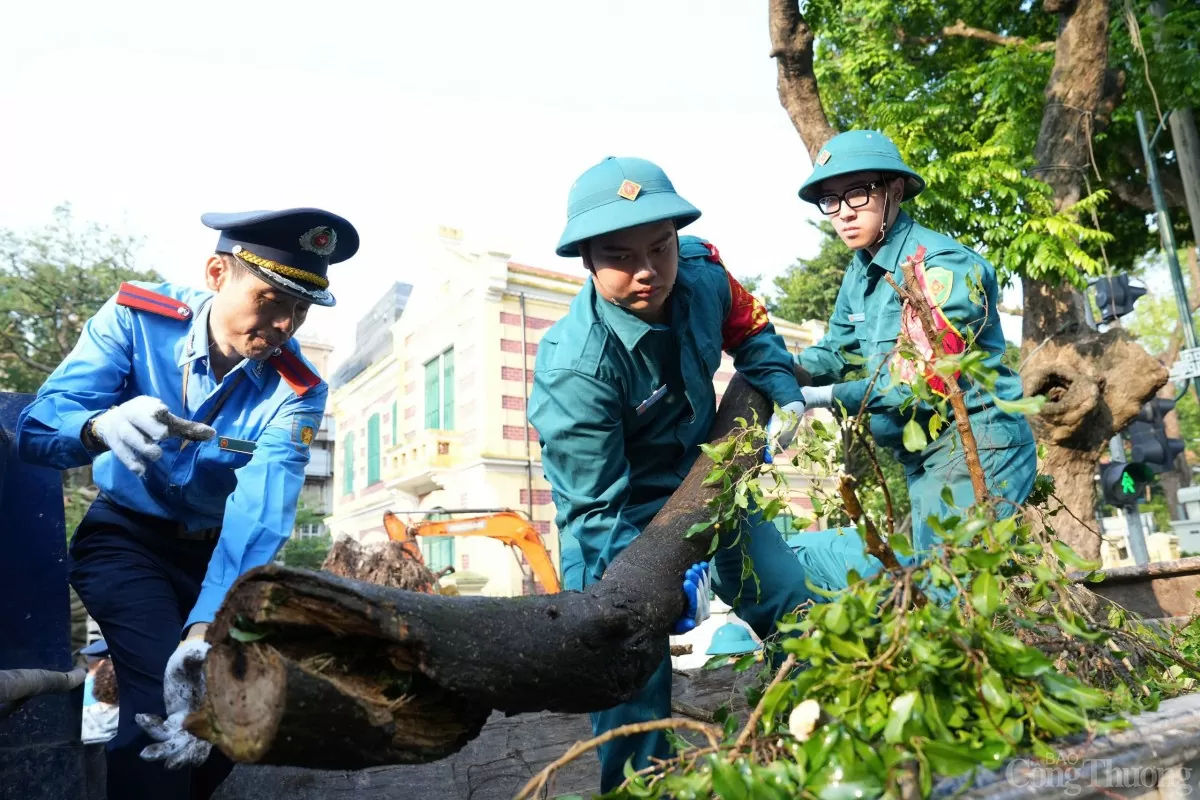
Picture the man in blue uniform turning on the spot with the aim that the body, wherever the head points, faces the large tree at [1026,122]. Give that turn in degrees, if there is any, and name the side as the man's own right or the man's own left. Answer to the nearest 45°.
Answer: approximately 45° to the man's own left

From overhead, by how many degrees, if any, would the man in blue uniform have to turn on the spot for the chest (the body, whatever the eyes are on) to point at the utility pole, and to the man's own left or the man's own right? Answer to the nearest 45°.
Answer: approximately 45° to the man's own left

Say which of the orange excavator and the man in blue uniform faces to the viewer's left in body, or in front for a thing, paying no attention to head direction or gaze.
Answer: the orange excavator

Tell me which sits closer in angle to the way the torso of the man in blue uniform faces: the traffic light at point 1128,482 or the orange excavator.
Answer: the traffic light

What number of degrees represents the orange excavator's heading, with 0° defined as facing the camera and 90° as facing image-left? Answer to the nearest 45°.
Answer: approximately 90°

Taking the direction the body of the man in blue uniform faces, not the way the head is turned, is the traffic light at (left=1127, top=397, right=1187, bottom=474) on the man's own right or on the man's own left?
on the man's own left

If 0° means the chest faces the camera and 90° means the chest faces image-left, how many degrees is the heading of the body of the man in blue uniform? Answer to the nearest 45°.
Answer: approximately 315°

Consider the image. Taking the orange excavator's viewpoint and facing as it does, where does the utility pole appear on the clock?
The utility pole is roughly at 7 o'clock from the orange excavator.

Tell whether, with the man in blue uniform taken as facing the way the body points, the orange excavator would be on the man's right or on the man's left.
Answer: on the man's left
